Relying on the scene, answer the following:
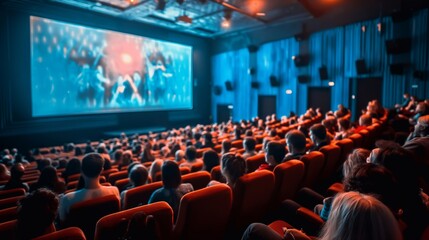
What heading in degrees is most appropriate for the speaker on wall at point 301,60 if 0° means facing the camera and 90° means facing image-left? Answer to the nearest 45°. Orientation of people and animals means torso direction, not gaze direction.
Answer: approximately 45°

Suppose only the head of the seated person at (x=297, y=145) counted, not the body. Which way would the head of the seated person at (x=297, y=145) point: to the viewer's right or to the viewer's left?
to the viewer's left

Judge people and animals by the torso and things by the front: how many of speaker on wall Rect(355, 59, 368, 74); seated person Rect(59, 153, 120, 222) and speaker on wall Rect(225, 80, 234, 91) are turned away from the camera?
1

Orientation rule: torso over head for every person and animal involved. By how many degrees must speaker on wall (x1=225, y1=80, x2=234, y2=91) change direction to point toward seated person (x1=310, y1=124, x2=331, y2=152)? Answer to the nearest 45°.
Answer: approximately 45° to its left

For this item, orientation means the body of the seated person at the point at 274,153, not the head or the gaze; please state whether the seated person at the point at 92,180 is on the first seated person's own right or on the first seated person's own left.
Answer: on the first seated person's own left

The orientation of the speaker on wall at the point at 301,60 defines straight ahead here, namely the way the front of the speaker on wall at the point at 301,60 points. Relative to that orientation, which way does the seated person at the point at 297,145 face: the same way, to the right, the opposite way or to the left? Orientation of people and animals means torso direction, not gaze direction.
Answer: to the right

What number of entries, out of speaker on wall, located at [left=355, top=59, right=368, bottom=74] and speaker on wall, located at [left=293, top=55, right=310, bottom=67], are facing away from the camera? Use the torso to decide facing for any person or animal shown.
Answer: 0

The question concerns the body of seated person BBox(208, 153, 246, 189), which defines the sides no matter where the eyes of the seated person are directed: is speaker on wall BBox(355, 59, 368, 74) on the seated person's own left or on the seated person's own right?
on the seated person's own right

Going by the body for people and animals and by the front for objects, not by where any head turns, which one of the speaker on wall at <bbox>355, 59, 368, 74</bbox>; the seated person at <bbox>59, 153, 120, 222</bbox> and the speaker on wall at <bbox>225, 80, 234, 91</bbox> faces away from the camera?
the seated person

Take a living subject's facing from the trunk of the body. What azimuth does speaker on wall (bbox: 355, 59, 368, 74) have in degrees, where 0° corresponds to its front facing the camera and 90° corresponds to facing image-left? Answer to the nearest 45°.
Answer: approximately 45°

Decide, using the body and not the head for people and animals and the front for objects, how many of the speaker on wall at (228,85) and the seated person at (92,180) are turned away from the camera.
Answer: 1

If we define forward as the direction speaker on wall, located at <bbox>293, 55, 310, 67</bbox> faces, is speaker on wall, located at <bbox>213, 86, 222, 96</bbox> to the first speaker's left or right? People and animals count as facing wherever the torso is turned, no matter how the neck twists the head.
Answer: on its right

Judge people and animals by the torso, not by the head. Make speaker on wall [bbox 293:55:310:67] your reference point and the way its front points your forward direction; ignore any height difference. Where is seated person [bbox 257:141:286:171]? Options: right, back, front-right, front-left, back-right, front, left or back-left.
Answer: front-left

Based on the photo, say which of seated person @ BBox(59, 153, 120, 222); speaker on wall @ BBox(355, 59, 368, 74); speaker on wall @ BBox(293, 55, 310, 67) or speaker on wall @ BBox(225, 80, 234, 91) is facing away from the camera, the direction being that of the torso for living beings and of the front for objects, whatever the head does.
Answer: the seated person

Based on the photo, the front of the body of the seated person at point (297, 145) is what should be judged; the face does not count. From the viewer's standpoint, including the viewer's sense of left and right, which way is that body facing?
facing away from the viewer and to the left of the viewer

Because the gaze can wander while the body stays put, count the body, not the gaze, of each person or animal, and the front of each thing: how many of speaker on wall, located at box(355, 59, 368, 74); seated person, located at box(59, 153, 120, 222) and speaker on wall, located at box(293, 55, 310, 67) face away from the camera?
1

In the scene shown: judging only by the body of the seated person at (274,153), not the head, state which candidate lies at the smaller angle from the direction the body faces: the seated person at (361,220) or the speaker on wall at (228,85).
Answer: the speaker on wall

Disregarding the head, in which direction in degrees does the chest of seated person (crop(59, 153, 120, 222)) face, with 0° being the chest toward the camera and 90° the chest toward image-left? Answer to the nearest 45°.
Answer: approximately 180°
